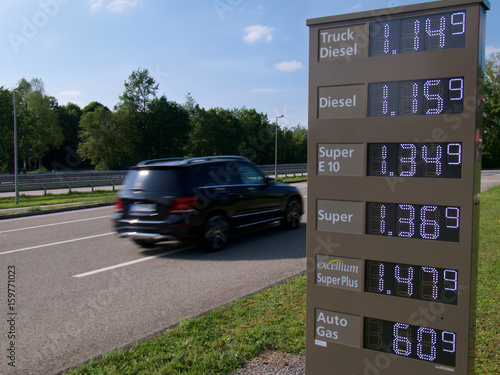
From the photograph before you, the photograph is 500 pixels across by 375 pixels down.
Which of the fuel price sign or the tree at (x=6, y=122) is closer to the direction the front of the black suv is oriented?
the tree

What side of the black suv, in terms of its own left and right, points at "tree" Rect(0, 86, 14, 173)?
left

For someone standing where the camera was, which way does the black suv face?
facing away from the viewer and to the right of the viewer

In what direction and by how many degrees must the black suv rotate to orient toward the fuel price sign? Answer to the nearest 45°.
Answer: approximately 135° to its right

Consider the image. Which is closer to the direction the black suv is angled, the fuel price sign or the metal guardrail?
the metal guardrail
